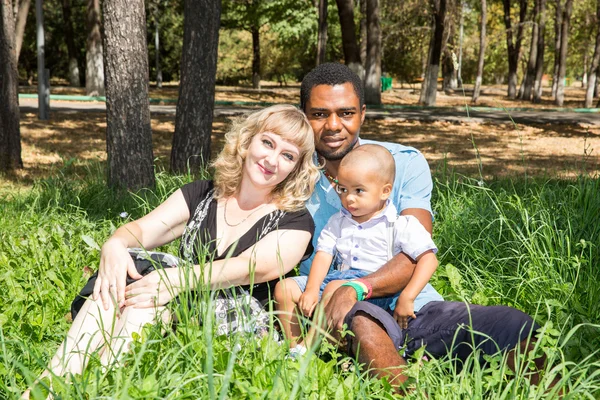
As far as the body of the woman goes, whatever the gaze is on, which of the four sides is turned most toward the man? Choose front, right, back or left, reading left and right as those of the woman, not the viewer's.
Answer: left

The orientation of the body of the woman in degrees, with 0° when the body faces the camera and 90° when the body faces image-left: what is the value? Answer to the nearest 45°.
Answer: approximately 45°

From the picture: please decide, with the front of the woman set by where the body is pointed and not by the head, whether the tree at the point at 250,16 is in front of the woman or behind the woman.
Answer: behind
